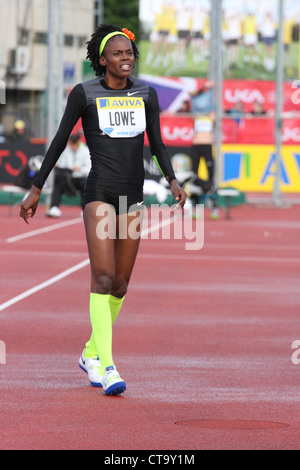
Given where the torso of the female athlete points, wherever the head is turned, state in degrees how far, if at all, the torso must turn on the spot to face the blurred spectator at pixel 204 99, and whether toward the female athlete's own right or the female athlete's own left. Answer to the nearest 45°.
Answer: approximately 135° to the female athlete's own left

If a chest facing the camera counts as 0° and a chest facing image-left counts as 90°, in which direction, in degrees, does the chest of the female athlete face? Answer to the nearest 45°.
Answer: approximately 315°

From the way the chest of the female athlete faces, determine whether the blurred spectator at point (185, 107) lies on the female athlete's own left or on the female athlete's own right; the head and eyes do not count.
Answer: on the female athlete's own left
